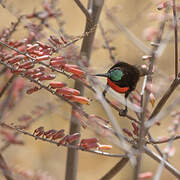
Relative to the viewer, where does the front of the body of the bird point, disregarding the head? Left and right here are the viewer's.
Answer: facing the viewer and to the left of the viewer
